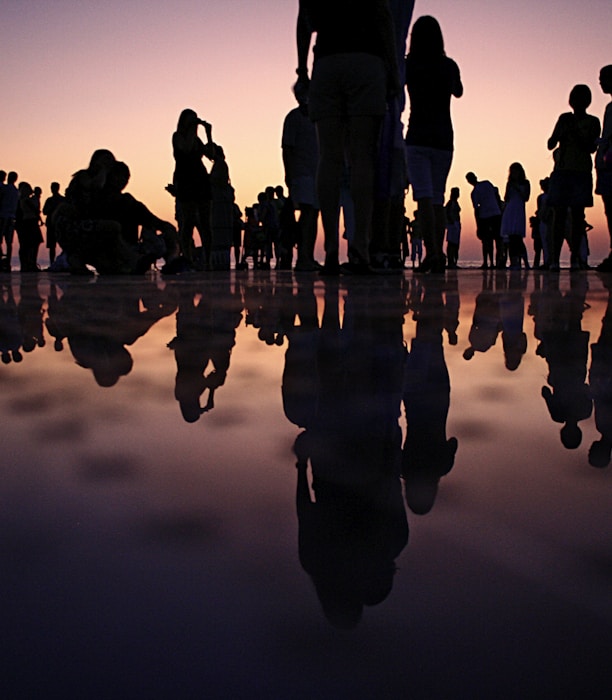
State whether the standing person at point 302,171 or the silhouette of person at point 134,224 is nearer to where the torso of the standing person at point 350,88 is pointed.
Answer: the standing person

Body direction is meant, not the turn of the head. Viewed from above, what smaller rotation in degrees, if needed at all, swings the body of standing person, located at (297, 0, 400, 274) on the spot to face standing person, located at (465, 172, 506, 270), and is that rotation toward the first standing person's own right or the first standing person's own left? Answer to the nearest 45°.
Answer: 0° — they already face them

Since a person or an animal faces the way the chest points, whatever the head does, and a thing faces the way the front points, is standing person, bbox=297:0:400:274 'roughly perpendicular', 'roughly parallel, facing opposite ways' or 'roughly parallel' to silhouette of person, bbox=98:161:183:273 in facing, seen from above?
roughly perpendicular

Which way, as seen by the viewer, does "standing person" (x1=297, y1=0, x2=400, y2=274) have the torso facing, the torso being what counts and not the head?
away from the camera

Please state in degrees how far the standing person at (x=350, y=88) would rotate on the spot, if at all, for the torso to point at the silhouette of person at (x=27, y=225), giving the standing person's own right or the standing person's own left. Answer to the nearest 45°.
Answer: approximately 45° to the standing person's own left

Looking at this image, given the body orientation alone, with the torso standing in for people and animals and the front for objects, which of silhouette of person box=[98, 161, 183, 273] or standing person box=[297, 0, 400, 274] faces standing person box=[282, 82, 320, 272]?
standing person box=[297, 0, 400, 274]
